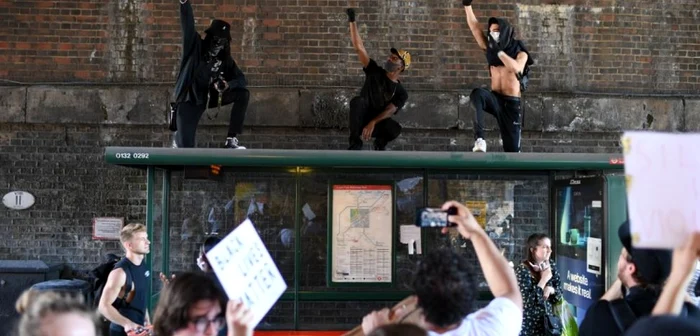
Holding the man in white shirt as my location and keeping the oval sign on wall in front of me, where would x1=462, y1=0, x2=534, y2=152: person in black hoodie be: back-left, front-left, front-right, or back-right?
front-right

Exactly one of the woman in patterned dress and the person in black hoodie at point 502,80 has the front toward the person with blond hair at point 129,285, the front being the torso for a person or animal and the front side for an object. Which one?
the person in black hoodie

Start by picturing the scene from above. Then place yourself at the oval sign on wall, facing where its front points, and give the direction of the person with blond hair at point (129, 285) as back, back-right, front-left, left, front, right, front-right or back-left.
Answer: front

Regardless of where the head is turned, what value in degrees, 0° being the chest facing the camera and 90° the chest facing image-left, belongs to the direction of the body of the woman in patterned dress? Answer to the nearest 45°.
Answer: approximately 315°

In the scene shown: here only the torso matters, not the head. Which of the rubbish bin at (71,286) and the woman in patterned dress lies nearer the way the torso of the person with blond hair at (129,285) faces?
the woman in patterned dress

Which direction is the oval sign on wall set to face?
toward the camera

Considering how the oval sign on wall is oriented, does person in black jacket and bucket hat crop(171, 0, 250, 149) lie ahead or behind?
ahead

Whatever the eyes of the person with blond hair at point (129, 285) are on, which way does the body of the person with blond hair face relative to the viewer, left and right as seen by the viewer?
facing the viewer and to the right of the viewer

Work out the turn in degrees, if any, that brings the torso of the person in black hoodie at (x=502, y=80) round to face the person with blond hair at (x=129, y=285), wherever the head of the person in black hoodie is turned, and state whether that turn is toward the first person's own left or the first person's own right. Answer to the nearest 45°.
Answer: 0° — they already face them

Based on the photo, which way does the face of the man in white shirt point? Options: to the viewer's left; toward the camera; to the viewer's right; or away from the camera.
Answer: away from the camera

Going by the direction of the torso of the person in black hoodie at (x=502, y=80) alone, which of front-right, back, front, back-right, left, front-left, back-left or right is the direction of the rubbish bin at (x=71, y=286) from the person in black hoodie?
front-right

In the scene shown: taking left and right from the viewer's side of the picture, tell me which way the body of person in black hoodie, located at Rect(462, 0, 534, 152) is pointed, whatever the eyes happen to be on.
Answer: facing the viewer and to the left of the viewer

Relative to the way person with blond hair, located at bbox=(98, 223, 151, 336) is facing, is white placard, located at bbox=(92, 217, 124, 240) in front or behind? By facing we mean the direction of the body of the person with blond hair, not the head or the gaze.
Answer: behind

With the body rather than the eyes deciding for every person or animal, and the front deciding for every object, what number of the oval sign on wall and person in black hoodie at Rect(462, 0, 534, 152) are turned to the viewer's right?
0
